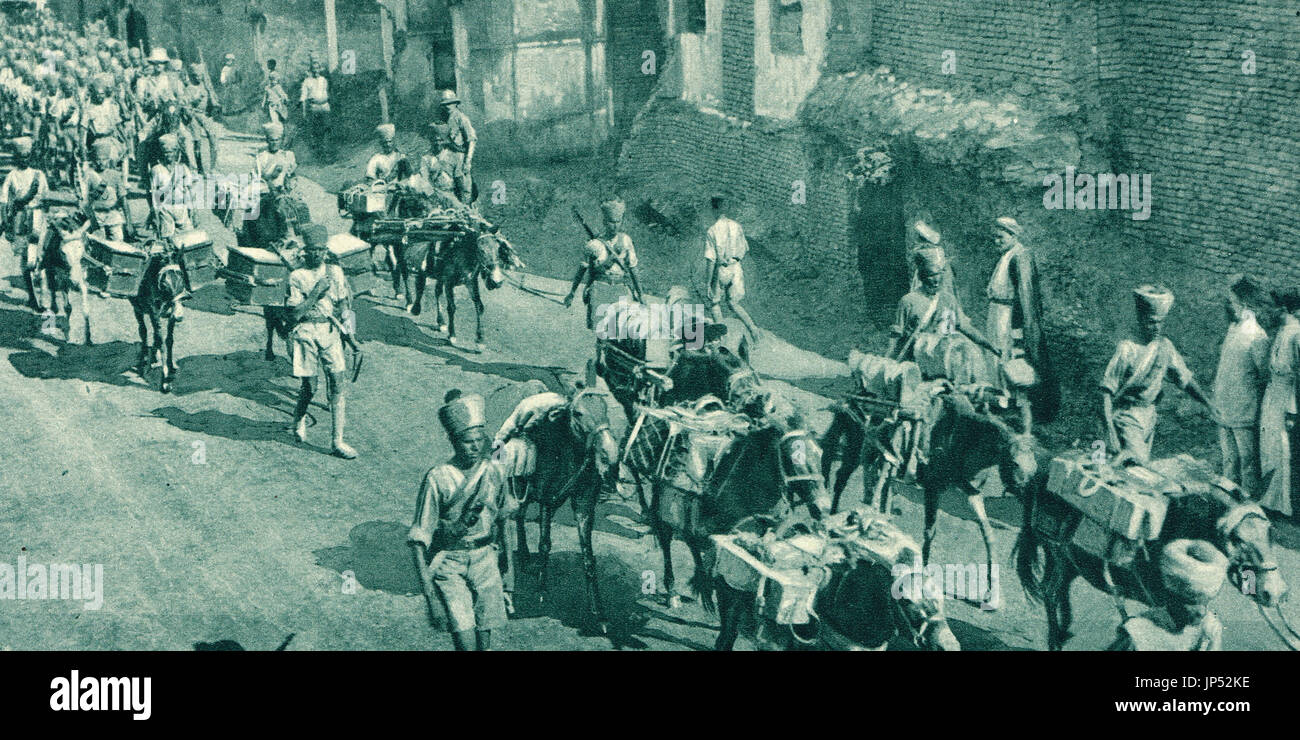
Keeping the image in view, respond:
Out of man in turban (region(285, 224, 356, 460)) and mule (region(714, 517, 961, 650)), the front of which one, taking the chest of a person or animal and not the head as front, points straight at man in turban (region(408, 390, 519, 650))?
man in turban (region(285, 224, 356, 460))

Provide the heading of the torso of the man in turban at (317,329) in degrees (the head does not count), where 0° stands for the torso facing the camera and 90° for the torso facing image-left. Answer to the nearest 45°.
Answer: approximately 0°

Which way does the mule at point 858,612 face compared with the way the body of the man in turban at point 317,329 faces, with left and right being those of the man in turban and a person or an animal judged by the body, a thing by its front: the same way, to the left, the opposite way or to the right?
to the left

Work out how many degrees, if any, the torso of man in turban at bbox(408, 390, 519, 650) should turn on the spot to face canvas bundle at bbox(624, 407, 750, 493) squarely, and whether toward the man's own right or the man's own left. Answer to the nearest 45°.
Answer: approximately 90° to the man's own left

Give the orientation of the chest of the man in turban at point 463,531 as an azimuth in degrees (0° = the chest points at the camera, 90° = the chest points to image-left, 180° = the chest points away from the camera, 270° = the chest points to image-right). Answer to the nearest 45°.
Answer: approximately 315°

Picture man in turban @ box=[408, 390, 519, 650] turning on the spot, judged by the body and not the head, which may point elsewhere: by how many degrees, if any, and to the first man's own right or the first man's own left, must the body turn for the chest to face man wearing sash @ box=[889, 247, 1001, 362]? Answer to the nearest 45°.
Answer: approximately 90° to the first man's own left

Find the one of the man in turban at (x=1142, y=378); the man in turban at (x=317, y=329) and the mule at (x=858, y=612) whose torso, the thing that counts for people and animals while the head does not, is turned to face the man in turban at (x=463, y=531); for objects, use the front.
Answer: the man in turban at (x=317, y=329)

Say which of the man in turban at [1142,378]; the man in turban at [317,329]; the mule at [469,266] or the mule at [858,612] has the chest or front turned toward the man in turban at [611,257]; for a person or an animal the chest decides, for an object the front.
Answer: the mule at [469,266]
